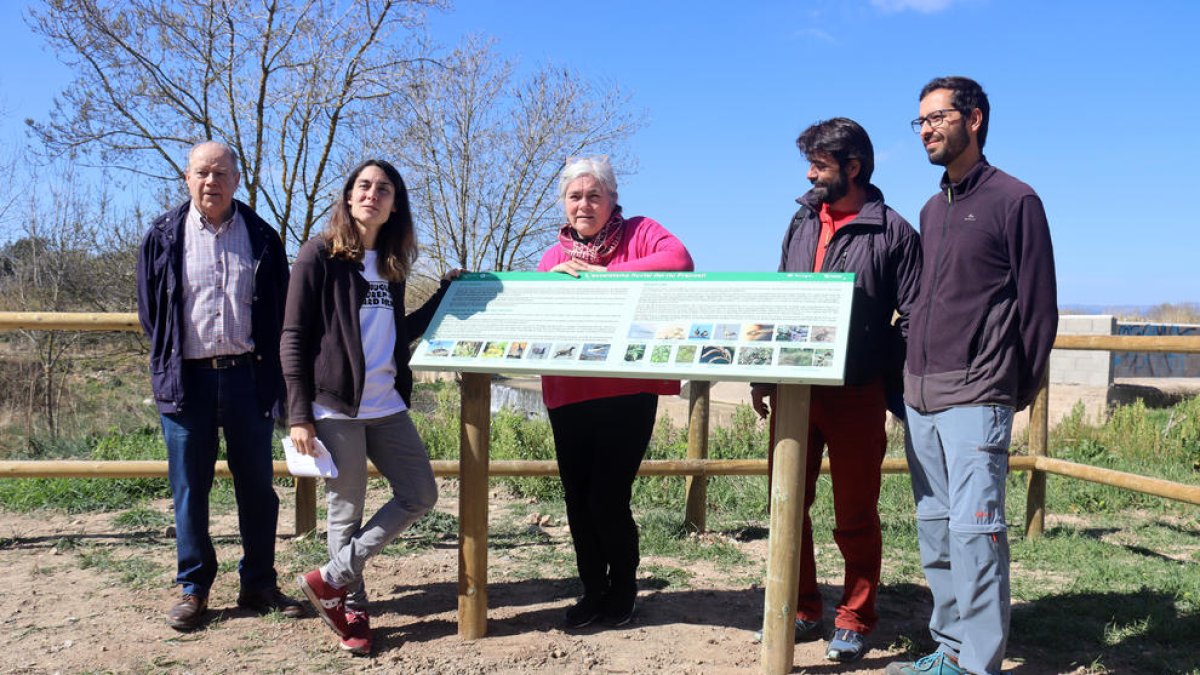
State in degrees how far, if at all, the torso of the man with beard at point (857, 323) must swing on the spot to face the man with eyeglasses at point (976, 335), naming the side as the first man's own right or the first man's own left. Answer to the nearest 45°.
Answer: approximately 90° to the first man's own left

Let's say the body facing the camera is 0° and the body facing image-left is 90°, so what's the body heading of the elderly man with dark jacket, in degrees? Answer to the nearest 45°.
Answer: approximately 0°

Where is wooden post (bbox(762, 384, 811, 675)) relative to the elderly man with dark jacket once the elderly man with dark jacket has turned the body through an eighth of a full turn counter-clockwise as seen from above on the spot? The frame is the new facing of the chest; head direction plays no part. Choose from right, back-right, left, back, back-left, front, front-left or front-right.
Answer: front

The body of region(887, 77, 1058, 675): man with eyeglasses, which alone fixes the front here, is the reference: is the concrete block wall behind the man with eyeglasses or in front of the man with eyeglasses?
behind

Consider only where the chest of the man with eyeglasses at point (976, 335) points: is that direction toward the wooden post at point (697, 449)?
no

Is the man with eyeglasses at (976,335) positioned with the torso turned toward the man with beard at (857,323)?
no

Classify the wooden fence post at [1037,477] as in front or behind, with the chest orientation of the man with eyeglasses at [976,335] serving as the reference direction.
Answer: behind

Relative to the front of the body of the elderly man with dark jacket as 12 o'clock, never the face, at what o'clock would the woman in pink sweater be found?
The woman in pink sweater is roughly at 10 o'clock from the elderly man with dark jacket.

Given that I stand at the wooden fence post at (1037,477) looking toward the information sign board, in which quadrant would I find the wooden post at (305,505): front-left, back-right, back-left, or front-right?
front-right

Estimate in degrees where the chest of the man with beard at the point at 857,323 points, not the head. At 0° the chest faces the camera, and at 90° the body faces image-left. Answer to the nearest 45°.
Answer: approximately 45°

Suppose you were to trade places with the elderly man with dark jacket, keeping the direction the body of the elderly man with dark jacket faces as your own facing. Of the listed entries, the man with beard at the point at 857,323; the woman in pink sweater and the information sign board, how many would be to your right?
0

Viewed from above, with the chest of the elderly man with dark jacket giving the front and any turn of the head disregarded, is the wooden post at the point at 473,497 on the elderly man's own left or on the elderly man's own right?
on the elderly man's own left

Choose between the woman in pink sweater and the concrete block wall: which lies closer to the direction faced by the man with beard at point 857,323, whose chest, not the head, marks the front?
the woman in pink sweater

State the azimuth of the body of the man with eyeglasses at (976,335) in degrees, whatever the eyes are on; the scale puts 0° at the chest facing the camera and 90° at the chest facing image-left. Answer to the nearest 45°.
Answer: approximately 45°

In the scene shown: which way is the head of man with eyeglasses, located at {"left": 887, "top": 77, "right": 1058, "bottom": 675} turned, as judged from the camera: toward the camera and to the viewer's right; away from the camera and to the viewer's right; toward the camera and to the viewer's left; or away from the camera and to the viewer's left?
toward the camera and to the viewer's left

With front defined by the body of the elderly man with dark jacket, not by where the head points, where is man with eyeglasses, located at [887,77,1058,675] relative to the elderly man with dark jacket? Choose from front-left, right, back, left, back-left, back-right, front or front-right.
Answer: front-left

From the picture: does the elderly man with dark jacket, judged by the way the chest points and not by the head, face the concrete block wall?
no

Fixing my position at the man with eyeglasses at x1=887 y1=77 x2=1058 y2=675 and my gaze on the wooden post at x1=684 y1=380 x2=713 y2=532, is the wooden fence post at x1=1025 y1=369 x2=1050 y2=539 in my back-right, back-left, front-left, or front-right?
front-right

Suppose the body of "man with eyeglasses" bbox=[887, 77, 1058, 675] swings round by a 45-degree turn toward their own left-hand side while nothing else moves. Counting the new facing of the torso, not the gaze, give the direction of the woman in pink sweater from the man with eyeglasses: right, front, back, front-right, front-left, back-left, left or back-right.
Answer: right
